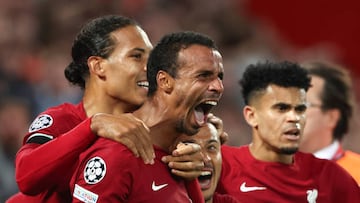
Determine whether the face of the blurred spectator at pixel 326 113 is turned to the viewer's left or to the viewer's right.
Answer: to the viewer's left

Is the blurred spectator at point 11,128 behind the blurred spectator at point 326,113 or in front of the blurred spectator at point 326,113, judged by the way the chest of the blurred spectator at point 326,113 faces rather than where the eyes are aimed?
in front
